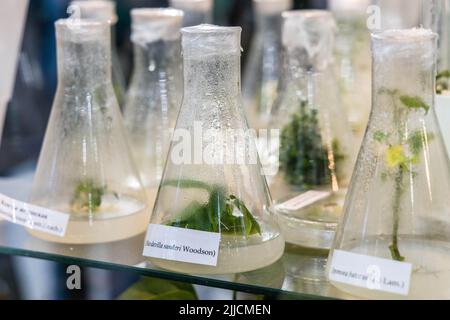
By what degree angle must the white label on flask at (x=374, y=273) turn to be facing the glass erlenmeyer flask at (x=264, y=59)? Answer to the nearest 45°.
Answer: approximately 180°

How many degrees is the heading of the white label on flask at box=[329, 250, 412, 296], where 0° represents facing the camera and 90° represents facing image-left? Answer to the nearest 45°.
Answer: approximately 0°

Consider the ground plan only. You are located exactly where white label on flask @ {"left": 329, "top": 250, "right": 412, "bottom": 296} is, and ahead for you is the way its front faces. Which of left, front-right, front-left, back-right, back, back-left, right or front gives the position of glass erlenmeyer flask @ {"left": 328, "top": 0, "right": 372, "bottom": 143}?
back
